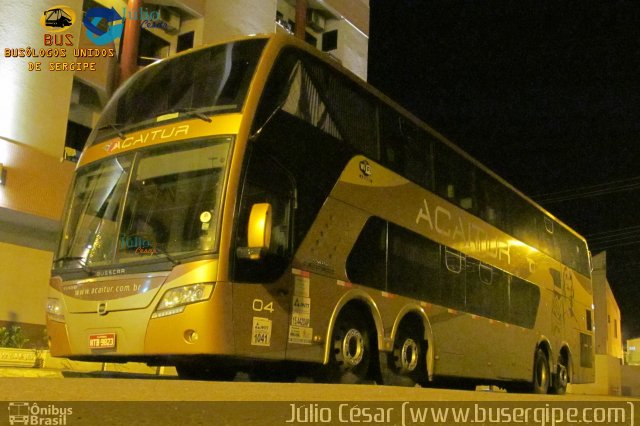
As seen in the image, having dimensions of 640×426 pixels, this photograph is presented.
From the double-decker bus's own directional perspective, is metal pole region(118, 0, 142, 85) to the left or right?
on its right

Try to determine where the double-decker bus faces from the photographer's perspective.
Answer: facing the viewer and to the left of the viewer

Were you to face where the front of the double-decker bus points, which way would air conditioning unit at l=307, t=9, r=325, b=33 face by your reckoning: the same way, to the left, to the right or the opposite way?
to the left

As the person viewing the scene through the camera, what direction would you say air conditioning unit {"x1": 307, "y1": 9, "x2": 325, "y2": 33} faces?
facing the viewer and to the right of the viewer

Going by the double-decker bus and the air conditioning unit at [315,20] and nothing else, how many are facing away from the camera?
0

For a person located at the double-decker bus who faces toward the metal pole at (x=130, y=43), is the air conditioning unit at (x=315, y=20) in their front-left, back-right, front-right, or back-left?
front-right

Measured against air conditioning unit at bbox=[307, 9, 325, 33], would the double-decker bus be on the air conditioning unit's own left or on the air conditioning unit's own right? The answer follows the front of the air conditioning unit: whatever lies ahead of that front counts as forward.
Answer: on the air conditioning unit's own right

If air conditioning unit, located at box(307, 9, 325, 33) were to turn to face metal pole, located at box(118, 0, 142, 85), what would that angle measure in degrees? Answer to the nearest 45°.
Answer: approximately 90° to its right

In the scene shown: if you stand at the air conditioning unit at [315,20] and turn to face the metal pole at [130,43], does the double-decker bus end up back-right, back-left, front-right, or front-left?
front-left

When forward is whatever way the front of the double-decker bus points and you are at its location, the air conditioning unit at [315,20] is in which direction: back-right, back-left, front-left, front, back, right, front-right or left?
back-right
